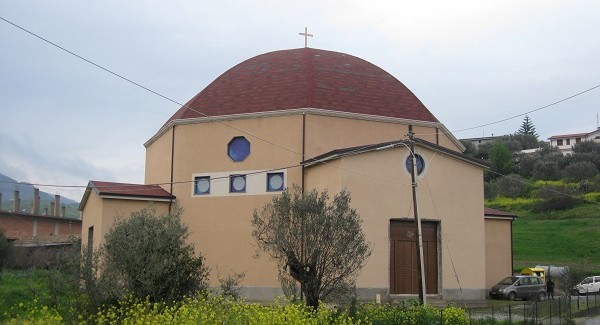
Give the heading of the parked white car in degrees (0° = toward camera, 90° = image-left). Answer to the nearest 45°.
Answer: approximately 90°

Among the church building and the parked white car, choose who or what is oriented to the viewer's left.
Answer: the parked white car

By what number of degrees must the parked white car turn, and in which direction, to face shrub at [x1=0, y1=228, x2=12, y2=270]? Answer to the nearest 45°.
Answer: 0° — it already faces it

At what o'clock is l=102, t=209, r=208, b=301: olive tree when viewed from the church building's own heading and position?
The olive tree is roughly at 2 o'clock from the church building.

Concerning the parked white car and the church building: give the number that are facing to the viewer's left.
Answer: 1

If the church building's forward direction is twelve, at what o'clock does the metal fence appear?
The metal fence is roughly at 12 o'clock from the church building.

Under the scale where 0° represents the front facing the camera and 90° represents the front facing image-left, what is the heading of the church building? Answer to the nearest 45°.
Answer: approximately 315°

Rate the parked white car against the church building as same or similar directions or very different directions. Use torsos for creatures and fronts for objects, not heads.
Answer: very different directions
